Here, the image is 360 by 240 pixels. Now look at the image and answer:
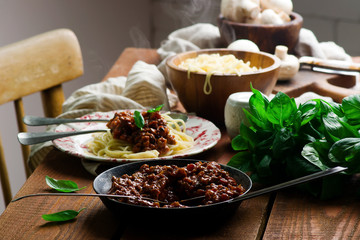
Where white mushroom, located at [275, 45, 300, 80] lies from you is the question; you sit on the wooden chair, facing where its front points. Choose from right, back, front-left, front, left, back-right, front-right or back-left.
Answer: front-left

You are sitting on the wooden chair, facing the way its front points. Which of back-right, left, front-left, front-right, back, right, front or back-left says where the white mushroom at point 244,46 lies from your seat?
front-left

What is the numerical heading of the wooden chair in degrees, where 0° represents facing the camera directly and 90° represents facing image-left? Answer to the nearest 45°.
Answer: approximately 315°

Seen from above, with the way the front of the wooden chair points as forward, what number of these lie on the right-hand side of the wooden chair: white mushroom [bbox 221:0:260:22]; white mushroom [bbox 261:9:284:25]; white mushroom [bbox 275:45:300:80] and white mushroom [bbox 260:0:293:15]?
0

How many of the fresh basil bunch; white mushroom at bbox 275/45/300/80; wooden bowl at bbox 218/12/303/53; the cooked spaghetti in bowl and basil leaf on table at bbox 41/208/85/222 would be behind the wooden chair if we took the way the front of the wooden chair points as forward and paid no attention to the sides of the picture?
0

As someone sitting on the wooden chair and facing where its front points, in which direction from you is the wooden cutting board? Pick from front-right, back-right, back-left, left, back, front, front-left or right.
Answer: front-left

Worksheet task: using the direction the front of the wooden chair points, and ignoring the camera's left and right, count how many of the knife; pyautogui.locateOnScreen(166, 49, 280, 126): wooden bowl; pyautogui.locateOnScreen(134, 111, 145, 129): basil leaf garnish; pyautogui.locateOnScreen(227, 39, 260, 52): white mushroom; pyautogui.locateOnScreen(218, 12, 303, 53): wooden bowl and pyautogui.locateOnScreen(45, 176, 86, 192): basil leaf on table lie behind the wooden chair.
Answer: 0

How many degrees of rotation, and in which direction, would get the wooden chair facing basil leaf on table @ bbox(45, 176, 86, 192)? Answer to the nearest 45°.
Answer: approximately 45° to its right

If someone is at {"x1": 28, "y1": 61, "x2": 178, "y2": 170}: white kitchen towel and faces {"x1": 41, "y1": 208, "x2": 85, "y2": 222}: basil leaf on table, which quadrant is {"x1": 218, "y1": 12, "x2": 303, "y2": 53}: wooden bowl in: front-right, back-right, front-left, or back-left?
back-left

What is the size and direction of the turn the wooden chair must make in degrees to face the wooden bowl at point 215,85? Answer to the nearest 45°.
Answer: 0° — it already faces it

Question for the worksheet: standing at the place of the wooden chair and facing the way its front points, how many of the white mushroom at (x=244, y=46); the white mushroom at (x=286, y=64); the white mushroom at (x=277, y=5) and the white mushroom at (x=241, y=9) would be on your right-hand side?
0

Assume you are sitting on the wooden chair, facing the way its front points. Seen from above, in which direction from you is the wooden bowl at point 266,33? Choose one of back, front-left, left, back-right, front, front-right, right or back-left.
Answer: front-left

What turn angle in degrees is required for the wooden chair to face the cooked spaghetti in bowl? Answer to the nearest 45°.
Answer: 0° — it already faces it

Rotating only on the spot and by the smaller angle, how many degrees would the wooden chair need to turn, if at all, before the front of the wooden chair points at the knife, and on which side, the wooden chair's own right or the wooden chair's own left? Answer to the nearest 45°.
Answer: approximately 45° to the wooden chair's own left

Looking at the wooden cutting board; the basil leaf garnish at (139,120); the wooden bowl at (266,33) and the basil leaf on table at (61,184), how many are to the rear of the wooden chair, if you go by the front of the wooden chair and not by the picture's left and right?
0

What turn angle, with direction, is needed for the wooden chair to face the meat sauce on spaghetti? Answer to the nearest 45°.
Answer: approximately 45° to its right

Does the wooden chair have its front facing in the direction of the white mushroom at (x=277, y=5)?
no

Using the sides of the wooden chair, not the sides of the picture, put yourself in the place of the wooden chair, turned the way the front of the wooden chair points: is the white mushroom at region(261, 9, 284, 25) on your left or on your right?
on your left

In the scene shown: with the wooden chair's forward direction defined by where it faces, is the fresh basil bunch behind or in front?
in front
